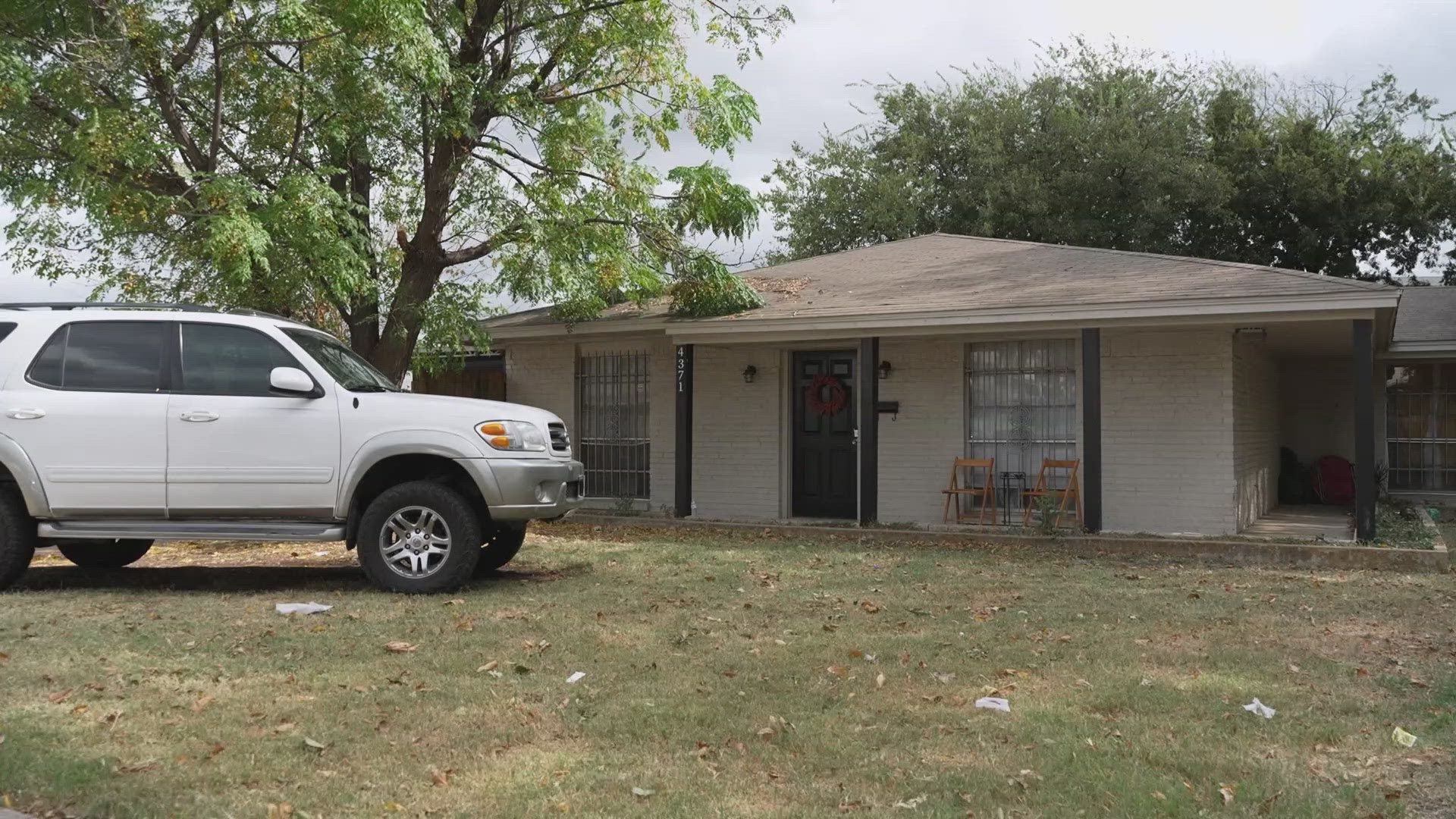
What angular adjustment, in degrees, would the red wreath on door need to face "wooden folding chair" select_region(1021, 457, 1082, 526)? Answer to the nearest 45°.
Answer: approximately 45° to its left

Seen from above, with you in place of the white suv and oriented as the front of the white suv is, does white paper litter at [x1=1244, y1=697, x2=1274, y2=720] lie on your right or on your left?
on your right

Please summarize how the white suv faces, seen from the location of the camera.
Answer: facing to the right of the viewer

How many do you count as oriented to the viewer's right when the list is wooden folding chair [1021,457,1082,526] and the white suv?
1

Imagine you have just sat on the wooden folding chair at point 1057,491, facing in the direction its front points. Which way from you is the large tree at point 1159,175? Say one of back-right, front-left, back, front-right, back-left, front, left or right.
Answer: back-right

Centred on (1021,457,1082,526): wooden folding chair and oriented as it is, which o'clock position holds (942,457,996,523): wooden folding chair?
(942,457,996,523): wooden folding chair is roughly at 2 o'clock from (1021,457,1082,526): wooden folding chair.

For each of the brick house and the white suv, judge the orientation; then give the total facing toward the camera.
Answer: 1

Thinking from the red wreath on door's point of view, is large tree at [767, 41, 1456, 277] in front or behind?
behind

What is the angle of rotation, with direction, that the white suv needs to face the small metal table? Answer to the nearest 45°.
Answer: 0° — it already faces it

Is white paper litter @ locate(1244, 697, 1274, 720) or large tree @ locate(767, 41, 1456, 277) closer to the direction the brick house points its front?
the white paper litter
